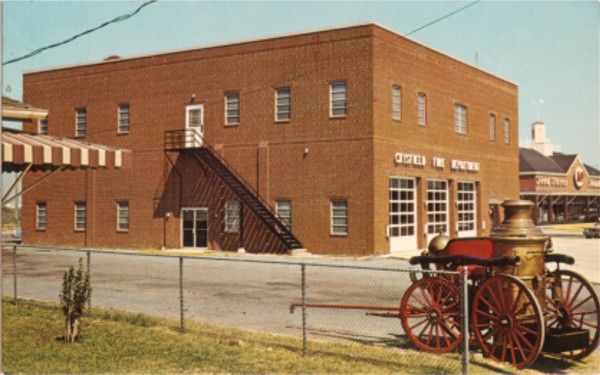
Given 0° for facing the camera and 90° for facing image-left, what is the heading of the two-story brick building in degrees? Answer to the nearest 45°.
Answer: approximately 315°

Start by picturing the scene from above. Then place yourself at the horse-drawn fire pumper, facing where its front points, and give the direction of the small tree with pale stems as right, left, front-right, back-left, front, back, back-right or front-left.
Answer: front-left

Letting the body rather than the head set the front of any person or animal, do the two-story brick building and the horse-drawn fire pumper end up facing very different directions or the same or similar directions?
very different directions

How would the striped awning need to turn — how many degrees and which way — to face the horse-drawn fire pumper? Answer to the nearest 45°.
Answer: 0° — it already faces it

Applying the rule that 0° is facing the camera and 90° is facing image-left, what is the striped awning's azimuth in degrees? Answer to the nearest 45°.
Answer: approximately 315°

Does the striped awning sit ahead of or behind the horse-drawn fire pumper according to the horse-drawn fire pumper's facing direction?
ahead

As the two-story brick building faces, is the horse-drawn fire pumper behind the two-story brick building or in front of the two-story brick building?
in front

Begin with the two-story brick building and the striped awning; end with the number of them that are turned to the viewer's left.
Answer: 0

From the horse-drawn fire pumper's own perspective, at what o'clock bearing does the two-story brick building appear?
The two-story brick building is roughly at 1 o'clock from the horse-drawn fire pumper.

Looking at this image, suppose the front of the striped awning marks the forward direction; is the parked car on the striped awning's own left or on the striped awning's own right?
on the striped awning's own left
